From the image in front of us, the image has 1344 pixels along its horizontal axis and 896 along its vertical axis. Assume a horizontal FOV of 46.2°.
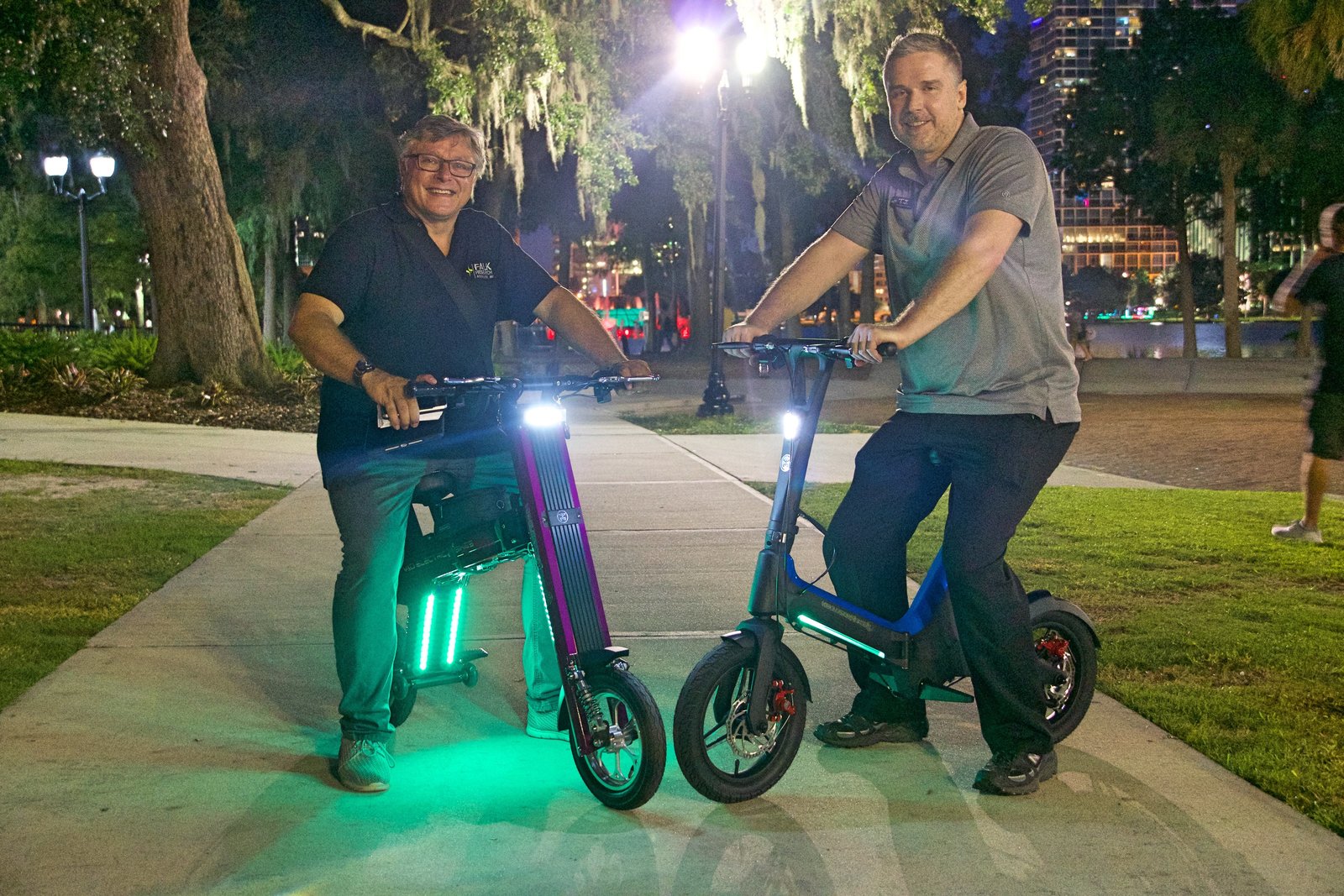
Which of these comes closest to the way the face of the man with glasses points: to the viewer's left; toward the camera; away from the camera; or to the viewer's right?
toward the camera

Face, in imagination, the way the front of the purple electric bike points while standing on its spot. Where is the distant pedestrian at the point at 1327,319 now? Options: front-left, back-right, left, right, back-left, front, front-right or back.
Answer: left

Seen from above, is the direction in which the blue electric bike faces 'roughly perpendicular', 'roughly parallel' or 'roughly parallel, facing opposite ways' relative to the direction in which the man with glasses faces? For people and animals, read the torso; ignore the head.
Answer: roughly perpendicular

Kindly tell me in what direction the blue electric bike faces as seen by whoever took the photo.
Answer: facing the viewer and to the left of the viewer

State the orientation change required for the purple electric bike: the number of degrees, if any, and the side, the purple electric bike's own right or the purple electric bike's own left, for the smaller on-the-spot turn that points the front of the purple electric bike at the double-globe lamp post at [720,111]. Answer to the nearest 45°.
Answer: approximately 135° to the purple electric bike's own left

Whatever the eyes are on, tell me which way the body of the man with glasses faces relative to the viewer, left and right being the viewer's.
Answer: facing the viewer and to the right of the viewer

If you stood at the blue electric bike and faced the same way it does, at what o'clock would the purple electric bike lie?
The purple electric bike is roughly at 1 o'clock from the blue electric bike.

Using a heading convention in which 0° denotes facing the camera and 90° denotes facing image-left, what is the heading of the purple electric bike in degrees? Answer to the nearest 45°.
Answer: approximately 315°

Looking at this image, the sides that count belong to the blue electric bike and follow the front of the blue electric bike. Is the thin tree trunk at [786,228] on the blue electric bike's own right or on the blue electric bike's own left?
on the blue electric bike's own right

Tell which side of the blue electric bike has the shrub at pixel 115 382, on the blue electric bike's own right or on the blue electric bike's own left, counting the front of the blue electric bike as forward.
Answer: on the blue electric bike's own right

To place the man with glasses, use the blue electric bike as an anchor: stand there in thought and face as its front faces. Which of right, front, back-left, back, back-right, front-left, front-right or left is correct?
front-right

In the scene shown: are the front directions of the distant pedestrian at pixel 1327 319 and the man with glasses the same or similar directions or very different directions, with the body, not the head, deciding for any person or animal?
very different directions
